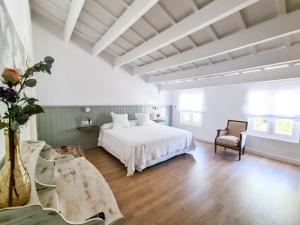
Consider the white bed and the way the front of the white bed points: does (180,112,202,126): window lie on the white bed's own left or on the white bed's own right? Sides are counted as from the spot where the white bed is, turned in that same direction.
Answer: on the white bed's own left

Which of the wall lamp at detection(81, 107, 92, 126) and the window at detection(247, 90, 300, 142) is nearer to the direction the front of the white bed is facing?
the window

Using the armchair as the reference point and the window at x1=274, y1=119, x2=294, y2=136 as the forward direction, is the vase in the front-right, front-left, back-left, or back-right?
back-right

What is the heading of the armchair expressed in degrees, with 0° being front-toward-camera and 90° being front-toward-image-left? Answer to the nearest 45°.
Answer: approximately 45°

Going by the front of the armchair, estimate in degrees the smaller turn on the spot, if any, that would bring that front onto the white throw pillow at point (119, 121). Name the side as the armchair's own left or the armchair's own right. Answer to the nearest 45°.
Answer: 0° — it already faces it

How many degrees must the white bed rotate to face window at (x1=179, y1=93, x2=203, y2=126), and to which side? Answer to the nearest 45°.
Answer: approximately 90° to its left

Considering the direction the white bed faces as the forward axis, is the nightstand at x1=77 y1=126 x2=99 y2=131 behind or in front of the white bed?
behind

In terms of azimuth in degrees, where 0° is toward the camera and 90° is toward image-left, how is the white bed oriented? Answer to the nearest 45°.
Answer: approximately 315°

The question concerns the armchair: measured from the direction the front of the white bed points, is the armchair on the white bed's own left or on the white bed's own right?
on the white bed's own left
